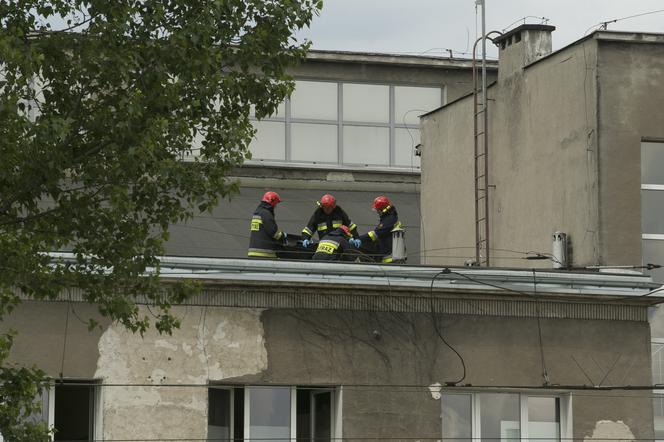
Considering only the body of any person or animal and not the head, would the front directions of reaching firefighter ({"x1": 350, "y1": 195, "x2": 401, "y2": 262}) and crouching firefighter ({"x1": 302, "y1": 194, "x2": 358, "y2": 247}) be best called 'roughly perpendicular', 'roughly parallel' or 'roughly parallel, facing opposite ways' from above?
roughly perpendicular

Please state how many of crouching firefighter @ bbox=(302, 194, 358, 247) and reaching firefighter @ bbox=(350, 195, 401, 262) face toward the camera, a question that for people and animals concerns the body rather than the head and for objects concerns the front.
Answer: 1

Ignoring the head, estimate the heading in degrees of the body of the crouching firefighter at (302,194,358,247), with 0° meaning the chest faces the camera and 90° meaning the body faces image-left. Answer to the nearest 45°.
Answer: approximately 0°

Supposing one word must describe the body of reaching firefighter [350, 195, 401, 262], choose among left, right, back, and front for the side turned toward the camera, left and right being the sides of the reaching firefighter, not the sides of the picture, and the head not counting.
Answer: left

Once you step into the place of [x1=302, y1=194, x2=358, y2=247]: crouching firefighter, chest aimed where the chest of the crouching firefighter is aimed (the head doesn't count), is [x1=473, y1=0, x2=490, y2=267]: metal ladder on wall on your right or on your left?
on your left

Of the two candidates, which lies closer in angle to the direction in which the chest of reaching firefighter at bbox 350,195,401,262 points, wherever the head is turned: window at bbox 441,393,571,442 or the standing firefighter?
the standing firefighter
